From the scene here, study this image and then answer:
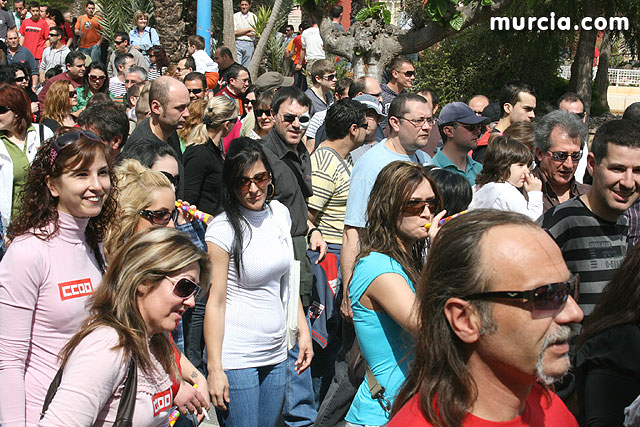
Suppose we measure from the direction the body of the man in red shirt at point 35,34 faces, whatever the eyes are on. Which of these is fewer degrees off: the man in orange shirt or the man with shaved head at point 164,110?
the man with shaved head

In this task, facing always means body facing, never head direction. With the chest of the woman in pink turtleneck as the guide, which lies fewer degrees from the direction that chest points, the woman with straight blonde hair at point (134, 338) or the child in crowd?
the woman with straight blonde hair

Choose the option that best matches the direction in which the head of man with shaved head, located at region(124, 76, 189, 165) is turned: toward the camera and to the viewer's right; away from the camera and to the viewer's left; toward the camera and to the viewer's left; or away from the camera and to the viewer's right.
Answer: toward the camera and to the viewer's right

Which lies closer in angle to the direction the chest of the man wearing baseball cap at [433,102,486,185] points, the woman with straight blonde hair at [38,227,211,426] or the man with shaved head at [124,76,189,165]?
the woman with straight blonde hair

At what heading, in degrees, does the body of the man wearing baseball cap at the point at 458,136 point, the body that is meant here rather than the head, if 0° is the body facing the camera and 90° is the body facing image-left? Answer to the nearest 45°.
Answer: approximately 315°

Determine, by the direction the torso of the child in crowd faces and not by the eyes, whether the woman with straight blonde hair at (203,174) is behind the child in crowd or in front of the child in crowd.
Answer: behind

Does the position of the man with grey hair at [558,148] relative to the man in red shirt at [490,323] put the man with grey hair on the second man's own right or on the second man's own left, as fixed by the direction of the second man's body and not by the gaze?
on the second man's own left

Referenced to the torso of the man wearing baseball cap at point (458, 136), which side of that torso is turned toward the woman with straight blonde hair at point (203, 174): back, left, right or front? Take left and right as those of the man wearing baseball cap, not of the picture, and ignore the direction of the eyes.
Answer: right
